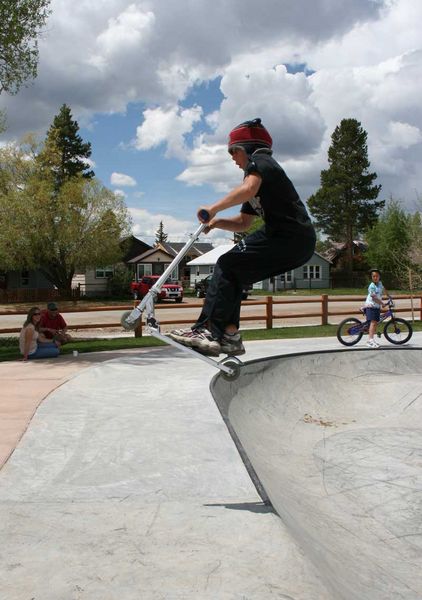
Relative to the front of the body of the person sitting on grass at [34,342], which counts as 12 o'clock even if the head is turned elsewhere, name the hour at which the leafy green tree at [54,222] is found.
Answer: The leafy green tree is roughly at 9 o'clock from the person sitting on grass.

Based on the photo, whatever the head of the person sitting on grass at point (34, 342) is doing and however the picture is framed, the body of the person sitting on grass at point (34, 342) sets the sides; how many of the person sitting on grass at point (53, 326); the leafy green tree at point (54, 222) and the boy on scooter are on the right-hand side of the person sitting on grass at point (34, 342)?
1

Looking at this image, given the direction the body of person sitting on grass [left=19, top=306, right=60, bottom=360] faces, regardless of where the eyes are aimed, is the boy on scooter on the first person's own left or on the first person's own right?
on the first person's own right

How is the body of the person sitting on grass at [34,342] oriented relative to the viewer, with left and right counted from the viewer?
facing to the right of the viewer

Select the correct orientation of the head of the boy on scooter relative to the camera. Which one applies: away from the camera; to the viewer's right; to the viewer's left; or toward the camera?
to the viewer's left

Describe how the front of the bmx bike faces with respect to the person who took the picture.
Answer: facing to the right of the viewer

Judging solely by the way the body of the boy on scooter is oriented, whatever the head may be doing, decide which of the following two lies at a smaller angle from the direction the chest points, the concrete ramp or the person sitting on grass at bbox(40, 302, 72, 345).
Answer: the person sitting on grass

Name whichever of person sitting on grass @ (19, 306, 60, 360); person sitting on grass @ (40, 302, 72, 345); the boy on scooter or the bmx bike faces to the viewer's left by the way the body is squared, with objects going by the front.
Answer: the boy on scooter

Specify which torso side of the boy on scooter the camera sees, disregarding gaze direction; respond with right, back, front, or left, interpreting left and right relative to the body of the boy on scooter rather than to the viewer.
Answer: left
